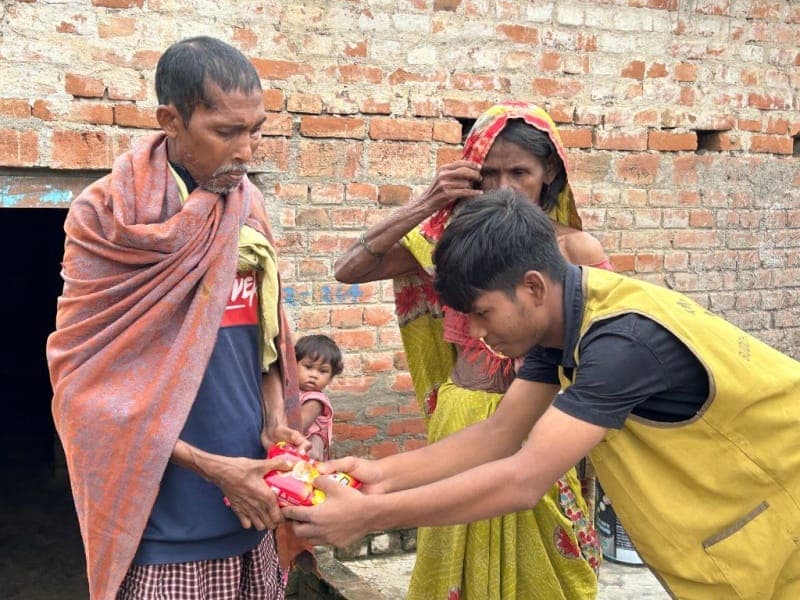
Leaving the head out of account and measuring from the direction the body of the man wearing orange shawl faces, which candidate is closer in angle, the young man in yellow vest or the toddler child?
the young man in yellow vest

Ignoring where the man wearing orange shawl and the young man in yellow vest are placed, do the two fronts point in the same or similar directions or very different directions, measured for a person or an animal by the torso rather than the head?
very different directions

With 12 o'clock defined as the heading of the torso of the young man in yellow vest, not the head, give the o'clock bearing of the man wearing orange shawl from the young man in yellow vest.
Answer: The man wearing orange shawl is roughly at 12 o'clock from the young man in yellow vest.

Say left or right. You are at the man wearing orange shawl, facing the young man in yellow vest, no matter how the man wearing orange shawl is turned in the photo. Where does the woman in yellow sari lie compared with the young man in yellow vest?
left

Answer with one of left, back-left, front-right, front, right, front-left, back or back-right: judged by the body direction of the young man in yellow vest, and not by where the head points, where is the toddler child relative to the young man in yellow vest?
front-right

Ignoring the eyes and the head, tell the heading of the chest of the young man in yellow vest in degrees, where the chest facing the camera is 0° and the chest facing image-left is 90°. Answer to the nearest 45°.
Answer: approximately 90°

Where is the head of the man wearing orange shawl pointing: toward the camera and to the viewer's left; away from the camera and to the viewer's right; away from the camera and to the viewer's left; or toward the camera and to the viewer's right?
toward the camera and to the viewer's right

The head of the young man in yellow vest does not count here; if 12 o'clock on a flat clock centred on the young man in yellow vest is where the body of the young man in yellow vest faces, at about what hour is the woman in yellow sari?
The woman in yellow sari is roughly at 2 o'clock from the young man in yellow vest.

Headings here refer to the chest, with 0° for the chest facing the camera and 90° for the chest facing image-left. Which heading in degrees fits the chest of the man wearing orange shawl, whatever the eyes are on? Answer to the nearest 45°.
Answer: approximately 315°

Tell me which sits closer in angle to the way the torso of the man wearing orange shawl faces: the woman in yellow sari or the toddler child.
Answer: the woman in yellow sari

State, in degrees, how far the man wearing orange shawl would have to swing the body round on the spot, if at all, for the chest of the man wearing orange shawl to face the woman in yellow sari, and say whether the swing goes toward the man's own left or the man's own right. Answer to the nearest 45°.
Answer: approximately 45° to the man's own left
